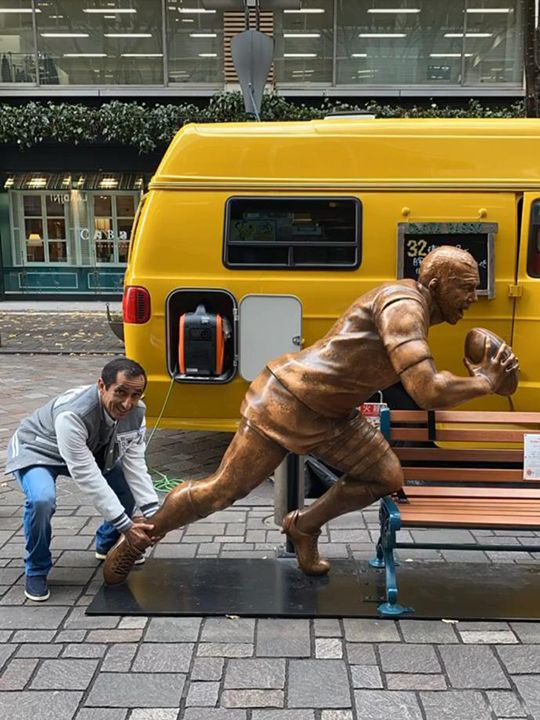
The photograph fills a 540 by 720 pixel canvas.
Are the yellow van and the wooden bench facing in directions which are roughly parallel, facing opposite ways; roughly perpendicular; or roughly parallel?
roughly perpendicular

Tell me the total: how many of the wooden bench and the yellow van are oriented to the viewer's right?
1

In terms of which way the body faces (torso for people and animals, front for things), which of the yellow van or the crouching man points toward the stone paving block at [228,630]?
the crouching man

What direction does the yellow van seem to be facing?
to the viewer's right

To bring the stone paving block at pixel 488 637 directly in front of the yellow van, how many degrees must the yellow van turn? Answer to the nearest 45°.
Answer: approximately 90° to its right

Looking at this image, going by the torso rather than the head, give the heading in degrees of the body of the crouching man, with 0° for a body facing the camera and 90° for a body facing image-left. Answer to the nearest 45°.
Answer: approximately 315°

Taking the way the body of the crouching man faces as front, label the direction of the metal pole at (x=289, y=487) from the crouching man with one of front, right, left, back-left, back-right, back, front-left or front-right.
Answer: front-left

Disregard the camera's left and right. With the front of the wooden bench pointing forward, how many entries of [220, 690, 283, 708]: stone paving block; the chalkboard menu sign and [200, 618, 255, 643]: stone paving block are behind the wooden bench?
1

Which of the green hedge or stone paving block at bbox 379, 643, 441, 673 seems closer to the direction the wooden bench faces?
the stone paving block

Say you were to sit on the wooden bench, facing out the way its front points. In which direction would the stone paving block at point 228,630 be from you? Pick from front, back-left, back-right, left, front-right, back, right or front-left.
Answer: front-right
